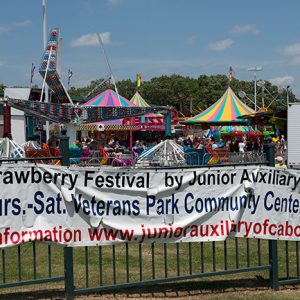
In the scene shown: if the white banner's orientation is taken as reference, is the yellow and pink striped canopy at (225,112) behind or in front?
behind

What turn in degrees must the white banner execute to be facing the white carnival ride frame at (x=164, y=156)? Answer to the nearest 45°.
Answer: approximately 180°

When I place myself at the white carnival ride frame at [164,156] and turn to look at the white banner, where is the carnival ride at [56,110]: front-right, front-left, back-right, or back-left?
back-right

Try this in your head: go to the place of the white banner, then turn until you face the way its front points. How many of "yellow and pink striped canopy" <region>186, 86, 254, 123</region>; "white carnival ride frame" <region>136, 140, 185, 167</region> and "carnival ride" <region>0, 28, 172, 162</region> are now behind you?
3

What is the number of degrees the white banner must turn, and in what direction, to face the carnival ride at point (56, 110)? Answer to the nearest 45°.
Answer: approximately 180°

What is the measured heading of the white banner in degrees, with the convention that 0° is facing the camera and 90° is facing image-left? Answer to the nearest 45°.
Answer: approximately 0°
